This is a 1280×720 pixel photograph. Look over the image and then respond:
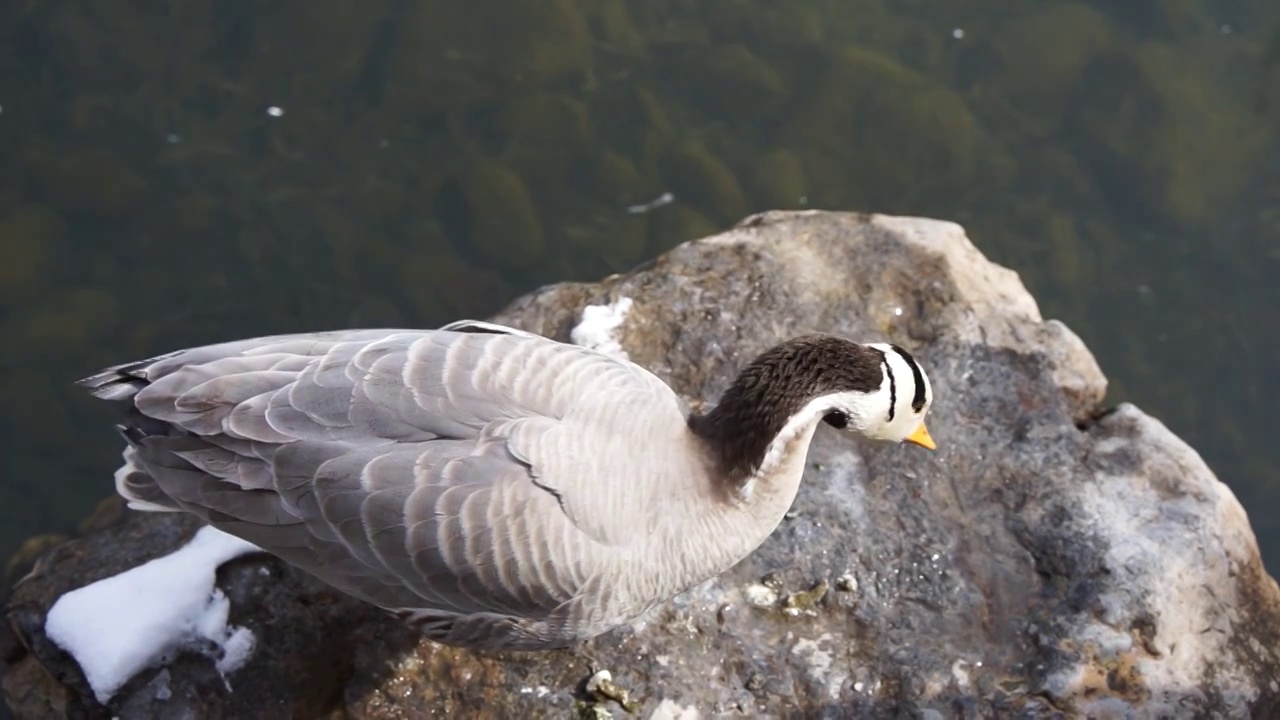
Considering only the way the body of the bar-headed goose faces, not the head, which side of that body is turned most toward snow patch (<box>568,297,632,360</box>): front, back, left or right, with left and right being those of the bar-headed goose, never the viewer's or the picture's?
left

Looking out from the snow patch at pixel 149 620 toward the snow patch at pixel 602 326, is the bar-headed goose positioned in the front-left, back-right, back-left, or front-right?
front-right

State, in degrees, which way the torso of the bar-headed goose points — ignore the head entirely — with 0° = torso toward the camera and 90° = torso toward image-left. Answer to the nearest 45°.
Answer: approximately 270°
